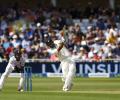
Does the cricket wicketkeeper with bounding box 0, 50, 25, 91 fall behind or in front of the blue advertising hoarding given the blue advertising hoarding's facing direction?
in front

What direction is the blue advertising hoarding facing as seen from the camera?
toward the camera

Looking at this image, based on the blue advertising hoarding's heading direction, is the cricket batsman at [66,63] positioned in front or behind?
in front
